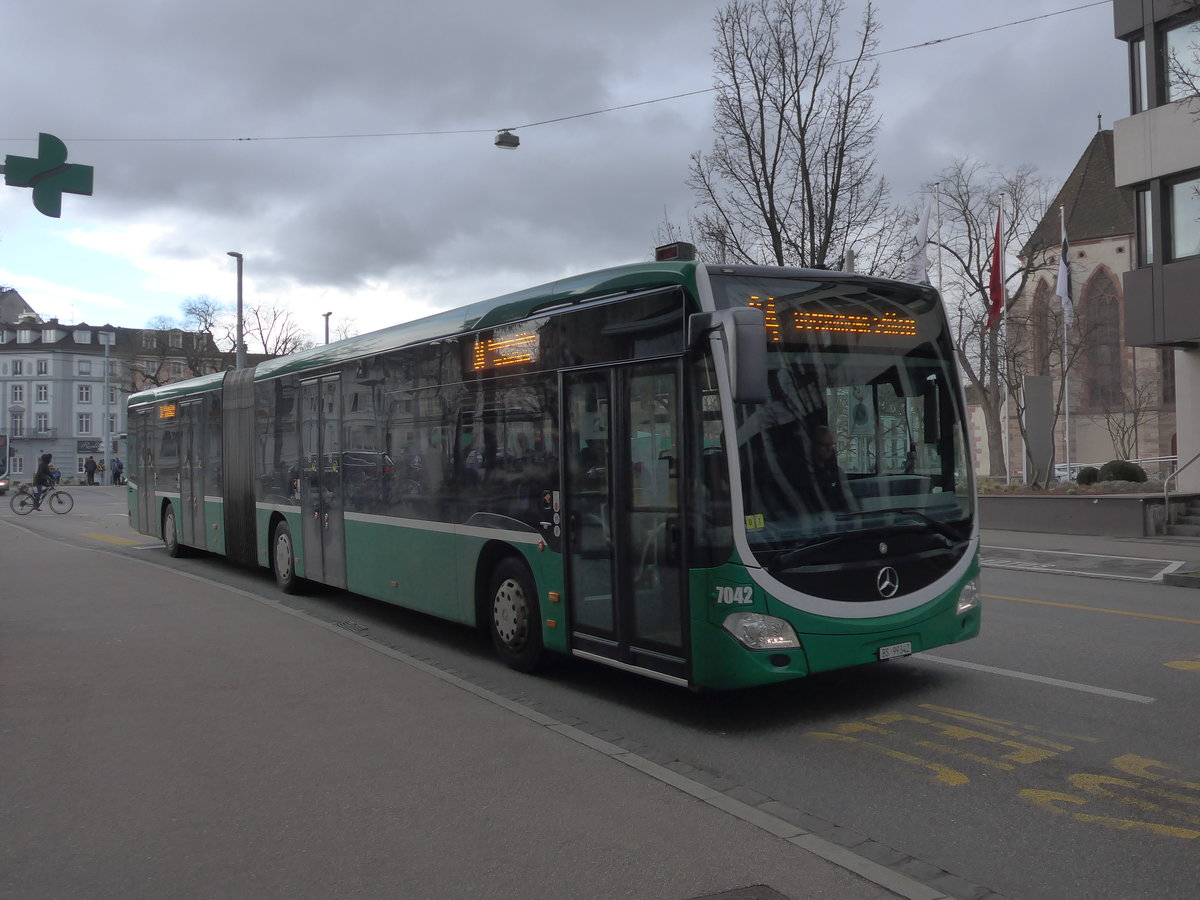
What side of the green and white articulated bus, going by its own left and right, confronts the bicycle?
back

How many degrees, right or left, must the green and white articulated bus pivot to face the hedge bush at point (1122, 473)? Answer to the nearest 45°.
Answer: approximately 90° to its left

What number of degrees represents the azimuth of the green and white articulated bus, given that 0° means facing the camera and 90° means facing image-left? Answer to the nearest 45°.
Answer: approximately 315°

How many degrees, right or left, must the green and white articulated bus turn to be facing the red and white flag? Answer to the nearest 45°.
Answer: approximately 90° to its left

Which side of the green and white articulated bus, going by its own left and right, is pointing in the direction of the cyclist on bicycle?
back
